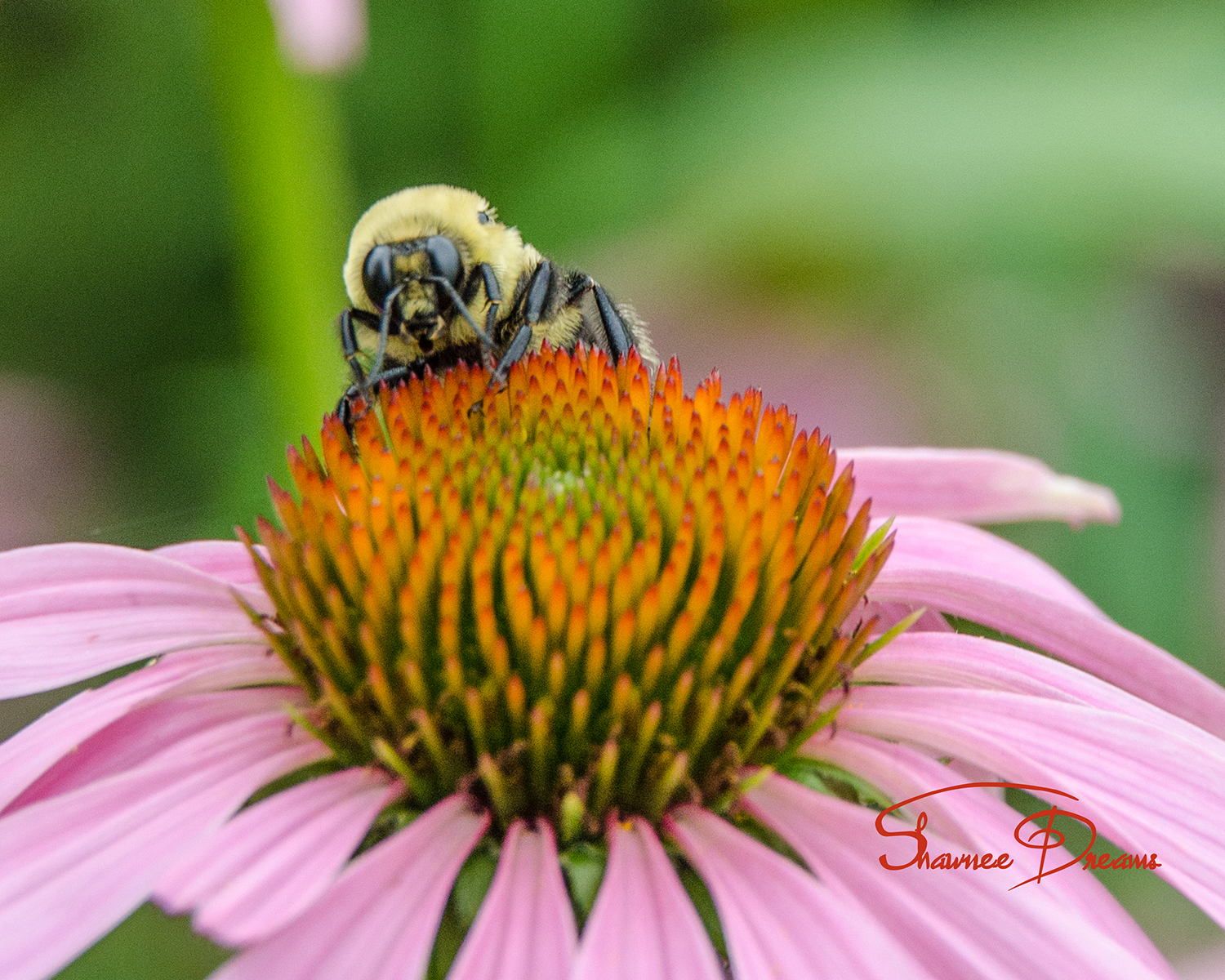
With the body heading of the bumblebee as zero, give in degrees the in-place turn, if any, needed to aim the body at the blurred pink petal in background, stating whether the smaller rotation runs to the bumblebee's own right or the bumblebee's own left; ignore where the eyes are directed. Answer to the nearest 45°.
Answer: approximately 135° to the bumblebee's own right
